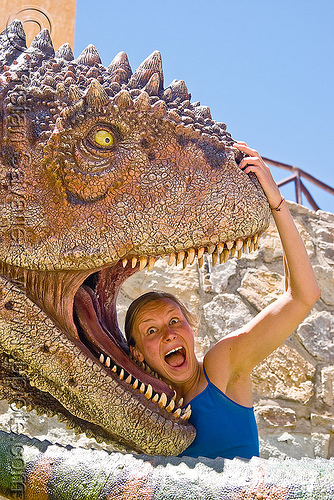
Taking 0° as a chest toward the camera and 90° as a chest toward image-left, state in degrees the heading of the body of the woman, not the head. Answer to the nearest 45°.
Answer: approximately 45°

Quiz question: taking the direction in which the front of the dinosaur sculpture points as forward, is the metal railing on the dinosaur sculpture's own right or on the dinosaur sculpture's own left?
on the dinosaur sculpture's own left

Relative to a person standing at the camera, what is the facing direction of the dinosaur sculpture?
facing to the right of the viewer

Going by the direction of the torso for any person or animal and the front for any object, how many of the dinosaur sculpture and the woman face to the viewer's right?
1

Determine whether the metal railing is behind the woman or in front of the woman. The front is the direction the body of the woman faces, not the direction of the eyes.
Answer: behind
